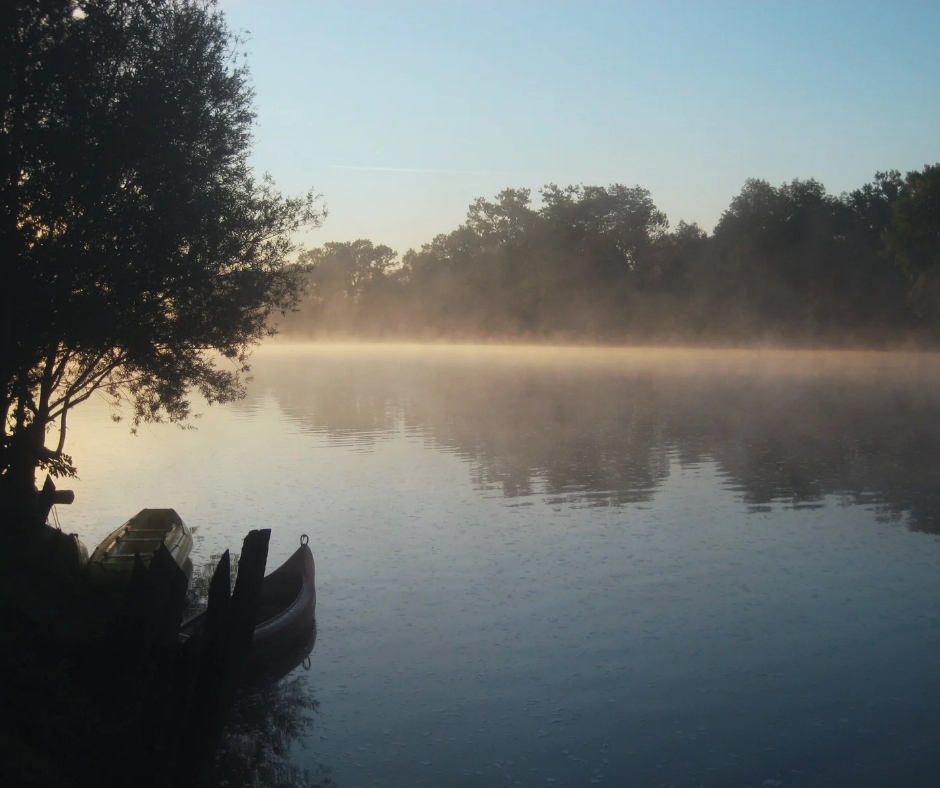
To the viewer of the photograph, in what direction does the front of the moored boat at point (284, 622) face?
facing away from the viewer and to the right of the viewer

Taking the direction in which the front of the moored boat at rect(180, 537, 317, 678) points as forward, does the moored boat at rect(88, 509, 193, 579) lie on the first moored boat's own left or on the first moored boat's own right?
on the first moored boat's own left
